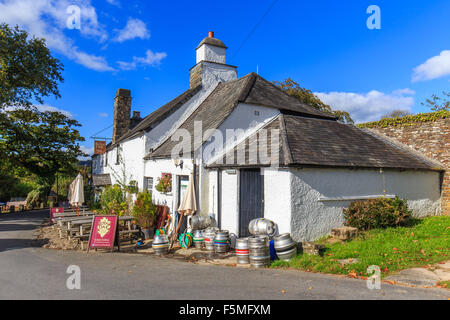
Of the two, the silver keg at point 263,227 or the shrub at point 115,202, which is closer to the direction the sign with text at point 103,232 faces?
the silver keg

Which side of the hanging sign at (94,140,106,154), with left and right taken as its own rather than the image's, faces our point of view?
front

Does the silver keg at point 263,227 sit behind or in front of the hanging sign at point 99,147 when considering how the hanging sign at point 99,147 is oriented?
in front

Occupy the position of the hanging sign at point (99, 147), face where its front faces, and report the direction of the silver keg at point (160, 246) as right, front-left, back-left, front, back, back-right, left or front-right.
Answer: front

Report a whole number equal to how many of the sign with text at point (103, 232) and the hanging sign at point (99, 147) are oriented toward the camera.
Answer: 2

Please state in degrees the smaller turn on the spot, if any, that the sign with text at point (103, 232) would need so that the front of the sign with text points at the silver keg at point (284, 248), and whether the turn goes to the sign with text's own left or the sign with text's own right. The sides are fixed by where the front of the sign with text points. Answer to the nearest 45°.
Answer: approximately 45° to the sign with text's own left

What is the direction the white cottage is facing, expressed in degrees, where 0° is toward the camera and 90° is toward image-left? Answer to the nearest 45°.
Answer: approximately 45°

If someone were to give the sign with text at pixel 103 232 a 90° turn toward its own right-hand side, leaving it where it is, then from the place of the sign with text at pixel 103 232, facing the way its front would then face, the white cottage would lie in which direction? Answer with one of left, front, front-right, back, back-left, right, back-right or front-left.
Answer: back

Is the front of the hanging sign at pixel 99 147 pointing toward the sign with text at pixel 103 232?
yes

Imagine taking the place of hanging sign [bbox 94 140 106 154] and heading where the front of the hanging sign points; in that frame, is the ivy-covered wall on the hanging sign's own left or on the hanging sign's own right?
on the hanging sign's own left

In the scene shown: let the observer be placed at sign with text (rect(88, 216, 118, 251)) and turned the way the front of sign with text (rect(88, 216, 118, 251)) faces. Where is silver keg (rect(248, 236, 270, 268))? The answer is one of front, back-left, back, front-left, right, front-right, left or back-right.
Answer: front-left

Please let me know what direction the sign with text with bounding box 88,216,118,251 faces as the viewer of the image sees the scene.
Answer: facing the viewer

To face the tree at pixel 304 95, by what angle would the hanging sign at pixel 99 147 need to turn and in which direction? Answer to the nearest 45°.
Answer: approximately 90° to its left
